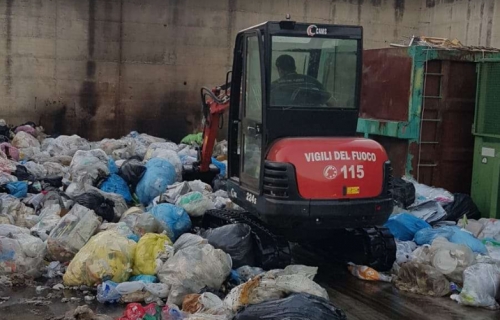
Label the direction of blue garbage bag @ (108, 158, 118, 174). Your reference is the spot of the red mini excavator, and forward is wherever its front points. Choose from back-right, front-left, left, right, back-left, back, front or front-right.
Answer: front

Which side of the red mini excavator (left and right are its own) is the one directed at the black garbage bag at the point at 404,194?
right

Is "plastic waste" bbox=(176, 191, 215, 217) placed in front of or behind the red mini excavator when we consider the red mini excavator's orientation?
in front

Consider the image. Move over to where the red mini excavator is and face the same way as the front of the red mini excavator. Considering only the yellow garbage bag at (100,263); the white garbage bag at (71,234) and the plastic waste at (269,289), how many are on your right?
0

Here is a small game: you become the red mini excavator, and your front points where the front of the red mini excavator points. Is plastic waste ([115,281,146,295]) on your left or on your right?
on your left

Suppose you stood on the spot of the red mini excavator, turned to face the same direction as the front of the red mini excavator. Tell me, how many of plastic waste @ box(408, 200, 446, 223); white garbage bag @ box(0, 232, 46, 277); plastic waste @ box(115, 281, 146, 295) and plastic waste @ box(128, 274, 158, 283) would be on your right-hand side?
1

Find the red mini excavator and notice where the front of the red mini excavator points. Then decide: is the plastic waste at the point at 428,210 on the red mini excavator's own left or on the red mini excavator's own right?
on the red mini excavator's own right

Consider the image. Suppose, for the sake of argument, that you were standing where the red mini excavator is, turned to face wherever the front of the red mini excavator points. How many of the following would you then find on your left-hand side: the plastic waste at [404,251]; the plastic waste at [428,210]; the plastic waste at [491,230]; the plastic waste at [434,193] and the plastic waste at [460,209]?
0

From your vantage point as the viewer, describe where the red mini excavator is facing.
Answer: facing away from the viewer and to the left of the viewer

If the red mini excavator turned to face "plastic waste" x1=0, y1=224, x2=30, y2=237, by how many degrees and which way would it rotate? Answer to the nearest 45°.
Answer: approximately 45° to its left

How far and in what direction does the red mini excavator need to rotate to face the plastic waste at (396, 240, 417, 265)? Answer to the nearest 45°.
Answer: approximately 90° to its right

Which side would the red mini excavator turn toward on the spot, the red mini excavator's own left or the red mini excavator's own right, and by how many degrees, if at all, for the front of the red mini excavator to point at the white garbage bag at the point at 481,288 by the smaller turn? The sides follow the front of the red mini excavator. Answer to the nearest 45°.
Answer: approximately 135° to the red mini excavator's own right

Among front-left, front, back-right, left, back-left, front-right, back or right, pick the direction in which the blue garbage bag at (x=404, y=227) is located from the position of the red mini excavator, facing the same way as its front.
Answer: right

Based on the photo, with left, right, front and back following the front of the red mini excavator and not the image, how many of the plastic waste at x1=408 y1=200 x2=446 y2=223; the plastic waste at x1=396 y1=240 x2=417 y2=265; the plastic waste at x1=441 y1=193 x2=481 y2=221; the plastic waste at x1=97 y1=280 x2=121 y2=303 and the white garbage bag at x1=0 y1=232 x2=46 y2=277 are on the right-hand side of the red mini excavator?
3
